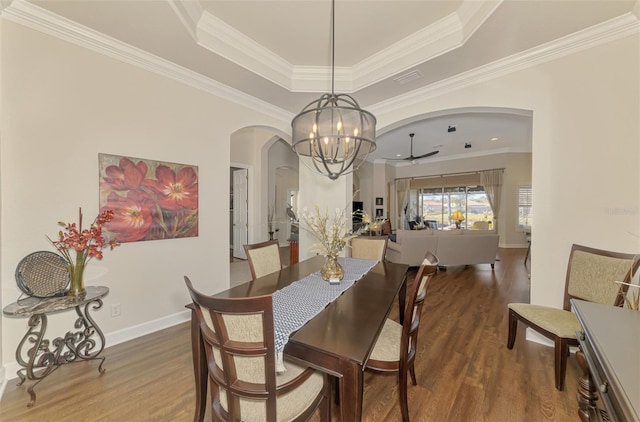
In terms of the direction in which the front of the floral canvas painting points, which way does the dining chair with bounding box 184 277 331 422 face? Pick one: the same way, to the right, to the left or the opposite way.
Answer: to the left

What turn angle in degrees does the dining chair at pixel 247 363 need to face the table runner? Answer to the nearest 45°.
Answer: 0° — it already faces it

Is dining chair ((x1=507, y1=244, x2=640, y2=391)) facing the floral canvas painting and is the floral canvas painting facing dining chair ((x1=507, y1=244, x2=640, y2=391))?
yes

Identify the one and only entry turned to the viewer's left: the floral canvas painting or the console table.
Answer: the console table

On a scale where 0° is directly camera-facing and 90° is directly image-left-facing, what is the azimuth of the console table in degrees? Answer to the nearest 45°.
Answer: approximately 90°

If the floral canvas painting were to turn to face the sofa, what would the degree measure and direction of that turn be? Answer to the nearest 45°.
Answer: approximately 45° to its left

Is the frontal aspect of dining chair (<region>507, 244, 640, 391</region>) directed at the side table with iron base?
yes

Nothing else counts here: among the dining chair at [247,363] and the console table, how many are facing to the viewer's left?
1

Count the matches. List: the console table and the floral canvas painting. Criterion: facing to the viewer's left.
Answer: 1

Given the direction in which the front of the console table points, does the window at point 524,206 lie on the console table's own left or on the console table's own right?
on the console table's own right

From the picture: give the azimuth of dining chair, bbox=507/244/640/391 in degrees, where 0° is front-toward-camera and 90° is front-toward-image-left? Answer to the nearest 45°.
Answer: approximately 45°
